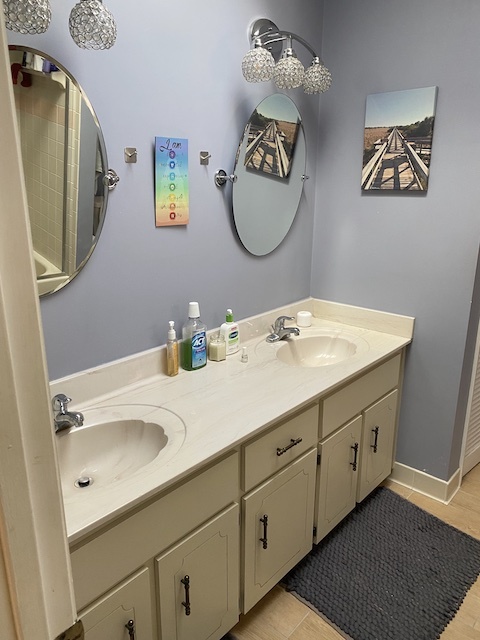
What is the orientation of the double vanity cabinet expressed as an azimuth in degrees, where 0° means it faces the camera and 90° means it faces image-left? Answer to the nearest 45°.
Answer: approximately 315°

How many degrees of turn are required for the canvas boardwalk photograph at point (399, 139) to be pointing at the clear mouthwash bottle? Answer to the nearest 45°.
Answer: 0° — it already faces it

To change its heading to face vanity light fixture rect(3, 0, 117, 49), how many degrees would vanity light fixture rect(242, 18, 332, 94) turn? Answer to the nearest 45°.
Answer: approximately 90° to its right

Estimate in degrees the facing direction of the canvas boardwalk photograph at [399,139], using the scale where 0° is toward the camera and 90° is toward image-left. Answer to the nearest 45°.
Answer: approximately 45°

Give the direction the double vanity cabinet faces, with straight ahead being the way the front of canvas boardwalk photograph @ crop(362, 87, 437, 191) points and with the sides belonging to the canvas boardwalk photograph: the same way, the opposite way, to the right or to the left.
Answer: to the left

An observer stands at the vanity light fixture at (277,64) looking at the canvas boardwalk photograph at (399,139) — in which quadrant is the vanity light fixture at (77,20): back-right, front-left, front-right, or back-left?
back-right

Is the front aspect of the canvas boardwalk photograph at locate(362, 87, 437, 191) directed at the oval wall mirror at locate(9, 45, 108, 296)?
yes
